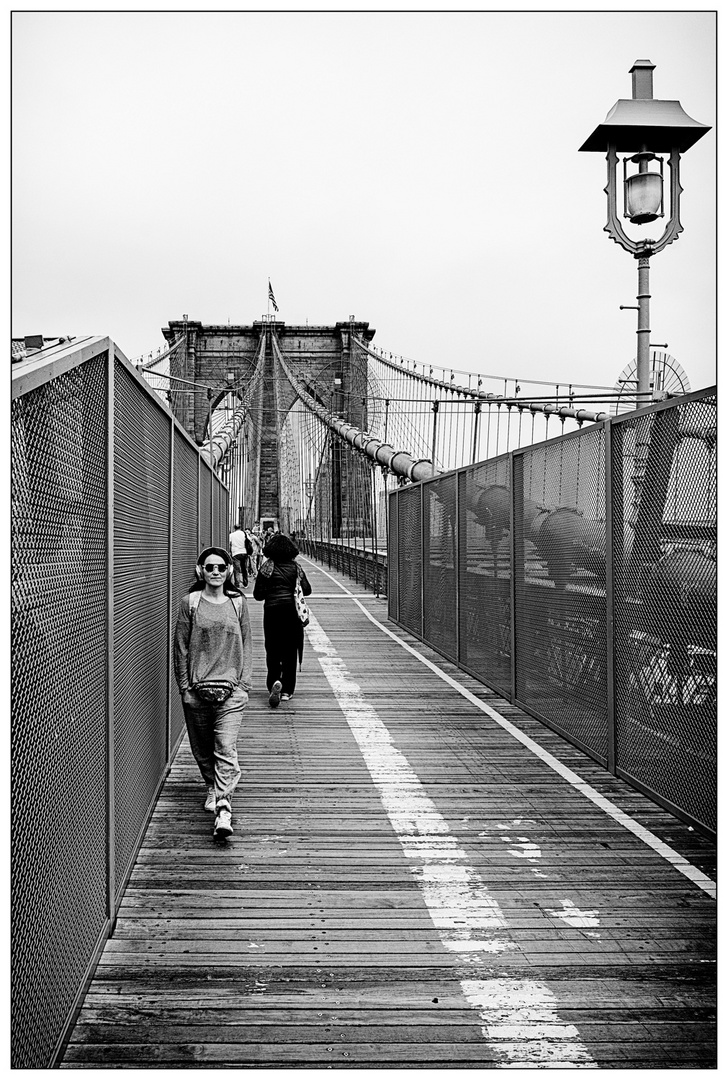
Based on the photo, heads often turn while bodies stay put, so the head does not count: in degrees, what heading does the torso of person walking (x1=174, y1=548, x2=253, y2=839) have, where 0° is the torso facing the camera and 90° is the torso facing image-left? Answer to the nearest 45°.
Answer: approximately 0°

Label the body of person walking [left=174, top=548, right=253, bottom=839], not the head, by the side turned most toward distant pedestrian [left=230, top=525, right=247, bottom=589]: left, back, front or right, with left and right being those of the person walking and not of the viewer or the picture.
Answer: back

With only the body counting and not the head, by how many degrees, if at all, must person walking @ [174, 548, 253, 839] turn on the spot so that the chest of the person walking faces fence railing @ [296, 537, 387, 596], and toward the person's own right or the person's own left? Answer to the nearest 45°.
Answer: approximately 180°

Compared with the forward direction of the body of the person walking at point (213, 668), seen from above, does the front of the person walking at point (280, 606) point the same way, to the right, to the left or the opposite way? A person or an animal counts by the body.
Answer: the opposite way

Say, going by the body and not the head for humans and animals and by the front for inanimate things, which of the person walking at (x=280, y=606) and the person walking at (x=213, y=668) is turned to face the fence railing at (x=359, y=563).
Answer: the person walking at (x=280, y=606)

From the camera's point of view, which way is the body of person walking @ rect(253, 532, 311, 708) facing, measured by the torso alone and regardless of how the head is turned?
away from the camera

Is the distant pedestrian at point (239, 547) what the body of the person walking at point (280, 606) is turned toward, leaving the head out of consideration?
yes

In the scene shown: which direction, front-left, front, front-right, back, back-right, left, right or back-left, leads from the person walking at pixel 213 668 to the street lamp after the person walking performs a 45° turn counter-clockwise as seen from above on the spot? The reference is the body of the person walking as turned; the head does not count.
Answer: left

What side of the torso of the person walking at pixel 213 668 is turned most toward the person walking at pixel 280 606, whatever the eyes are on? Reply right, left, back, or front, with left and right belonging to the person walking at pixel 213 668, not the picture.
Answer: back
